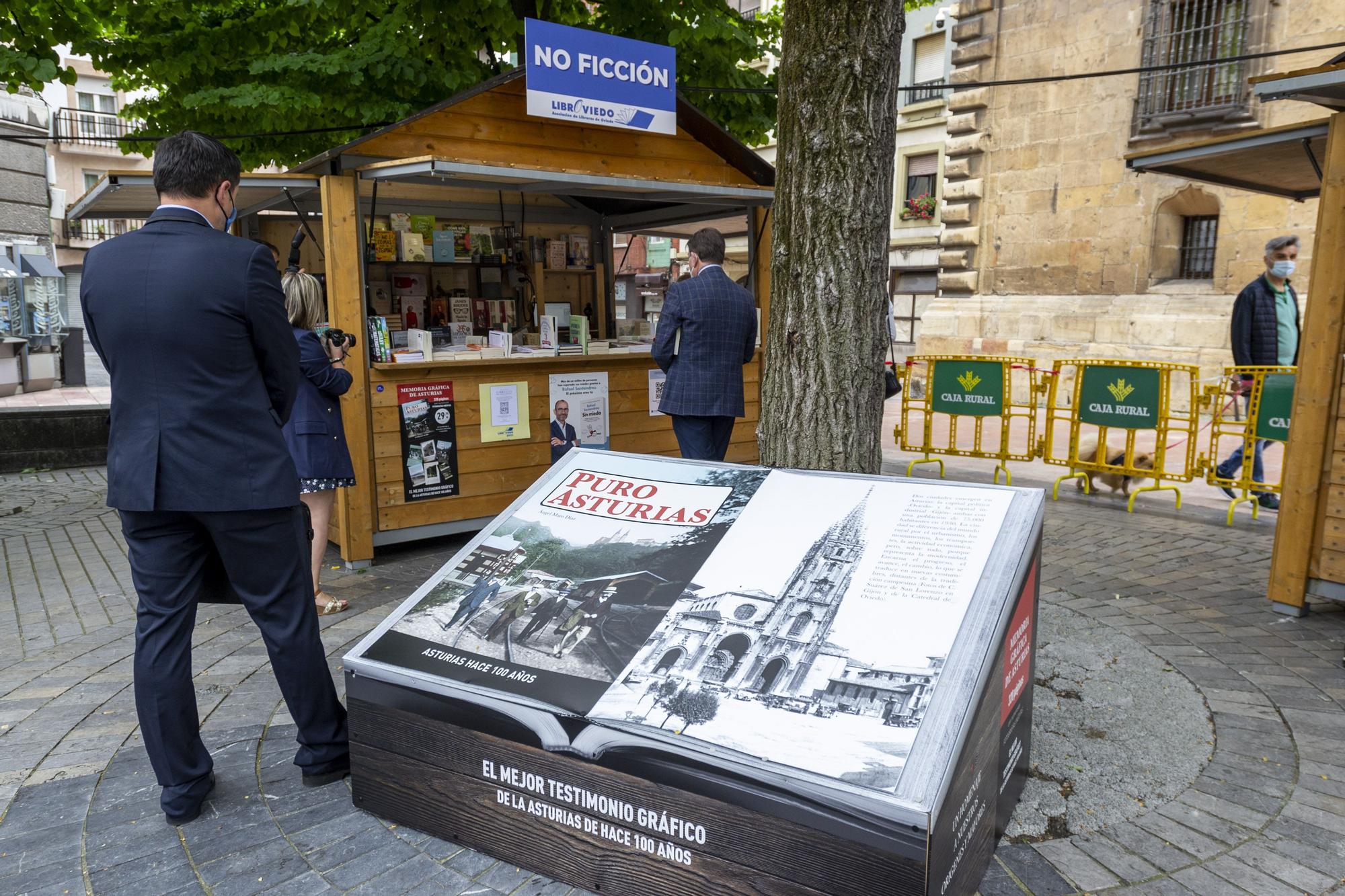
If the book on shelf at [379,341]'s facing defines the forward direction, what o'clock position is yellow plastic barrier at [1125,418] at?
The yellow plastic barrier is roughly at 9 o'clock from the book on shelf.

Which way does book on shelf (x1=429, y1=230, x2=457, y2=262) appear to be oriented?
toward the camera

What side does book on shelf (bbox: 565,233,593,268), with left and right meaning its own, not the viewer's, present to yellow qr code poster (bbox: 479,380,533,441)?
front

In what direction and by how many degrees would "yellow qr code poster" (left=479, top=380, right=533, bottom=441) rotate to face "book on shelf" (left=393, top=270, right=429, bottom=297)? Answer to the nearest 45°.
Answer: approximately 180°

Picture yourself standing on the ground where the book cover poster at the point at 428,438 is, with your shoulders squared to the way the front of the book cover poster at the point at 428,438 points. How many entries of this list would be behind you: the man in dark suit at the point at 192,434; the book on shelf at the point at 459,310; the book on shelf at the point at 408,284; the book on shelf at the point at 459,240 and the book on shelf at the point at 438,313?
4

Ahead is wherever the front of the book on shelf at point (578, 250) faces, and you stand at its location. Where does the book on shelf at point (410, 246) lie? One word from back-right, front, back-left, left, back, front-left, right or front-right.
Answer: front-right

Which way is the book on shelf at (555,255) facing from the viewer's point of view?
toward the camera

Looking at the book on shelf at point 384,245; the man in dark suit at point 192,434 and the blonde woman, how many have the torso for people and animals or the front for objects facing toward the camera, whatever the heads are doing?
1

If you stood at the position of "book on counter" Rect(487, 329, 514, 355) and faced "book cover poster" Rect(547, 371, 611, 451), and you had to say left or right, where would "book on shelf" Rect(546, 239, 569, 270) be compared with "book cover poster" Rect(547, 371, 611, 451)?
left

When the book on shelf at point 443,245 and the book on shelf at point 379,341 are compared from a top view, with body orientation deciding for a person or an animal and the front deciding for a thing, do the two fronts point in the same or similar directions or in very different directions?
same or similar directions

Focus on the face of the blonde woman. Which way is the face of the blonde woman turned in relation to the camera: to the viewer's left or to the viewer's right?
to the viewer's right

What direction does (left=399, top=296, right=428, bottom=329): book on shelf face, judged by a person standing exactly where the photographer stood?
facing the viewer

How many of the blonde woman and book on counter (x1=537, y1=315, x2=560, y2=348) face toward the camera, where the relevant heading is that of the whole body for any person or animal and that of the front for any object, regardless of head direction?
1
